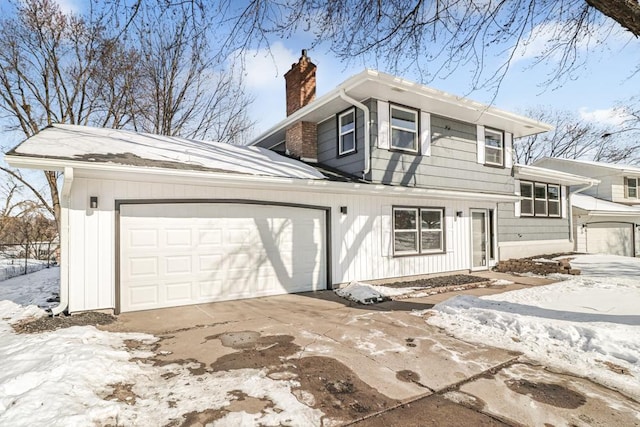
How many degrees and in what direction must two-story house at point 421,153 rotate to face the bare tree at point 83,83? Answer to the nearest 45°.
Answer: approximately 135° to its right

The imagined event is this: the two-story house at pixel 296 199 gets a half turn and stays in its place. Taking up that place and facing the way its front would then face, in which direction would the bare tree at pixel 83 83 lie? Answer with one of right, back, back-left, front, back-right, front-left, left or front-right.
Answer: front

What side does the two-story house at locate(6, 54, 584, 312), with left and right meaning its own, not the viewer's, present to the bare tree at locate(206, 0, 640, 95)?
front

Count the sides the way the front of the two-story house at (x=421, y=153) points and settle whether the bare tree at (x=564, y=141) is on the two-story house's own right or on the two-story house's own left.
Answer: on the two-story house's own left

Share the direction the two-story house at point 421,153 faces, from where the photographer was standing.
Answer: facing the viewer and to the right of the viewer

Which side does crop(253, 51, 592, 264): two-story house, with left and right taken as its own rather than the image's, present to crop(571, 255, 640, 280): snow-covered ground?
left

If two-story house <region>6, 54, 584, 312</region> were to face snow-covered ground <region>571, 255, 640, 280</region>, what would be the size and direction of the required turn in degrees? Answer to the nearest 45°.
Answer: approximately 45° to its left

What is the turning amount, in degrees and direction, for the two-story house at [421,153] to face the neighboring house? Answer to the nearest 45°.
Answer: approximately 90° to its left

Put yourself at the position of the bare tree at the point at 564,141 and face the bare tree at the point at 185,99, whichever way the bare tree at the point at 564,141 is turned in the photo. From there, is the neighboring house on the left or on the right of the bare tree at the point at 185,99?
left
